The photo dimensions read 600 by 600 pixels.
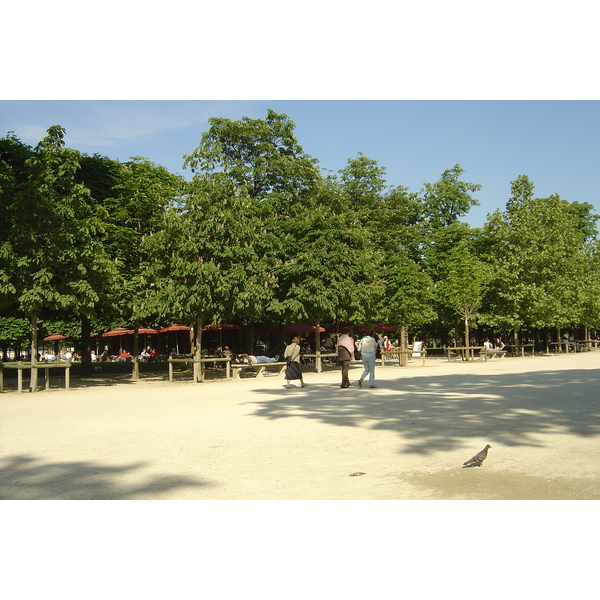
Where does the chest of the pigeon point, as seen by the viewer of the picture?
to the viewer's right

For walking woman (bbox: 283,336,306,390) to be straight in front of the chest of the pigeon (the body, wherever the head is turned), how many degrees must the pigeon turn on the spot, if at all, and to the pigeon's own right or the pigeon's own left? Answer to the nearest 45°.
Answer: approximately 135° to the pigeon's own left

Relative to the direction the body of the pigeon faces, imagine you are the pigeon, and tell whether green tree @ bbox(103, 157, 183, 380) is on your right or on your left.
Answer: on your left

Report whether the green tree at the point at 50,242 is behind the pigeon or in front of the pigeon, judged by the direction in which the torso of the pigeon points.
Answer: behind

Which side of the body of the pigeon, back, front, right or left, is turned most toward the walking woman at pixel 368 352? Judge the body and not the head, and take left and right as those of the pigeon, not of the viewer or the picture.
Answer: left

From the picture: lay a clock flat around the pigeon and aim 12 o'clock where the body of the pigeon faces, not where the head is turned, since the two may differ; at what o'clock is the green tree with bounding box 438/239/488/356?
The green tree is roughly at 9 o'clock from the pigeon.

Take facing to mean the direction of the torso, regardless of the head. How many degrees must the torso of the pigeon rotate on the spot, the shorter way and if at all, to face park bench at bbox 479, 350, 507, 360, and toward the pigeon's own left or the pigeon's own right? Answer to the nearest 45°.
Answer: approximately 90° to the pigeon's own left

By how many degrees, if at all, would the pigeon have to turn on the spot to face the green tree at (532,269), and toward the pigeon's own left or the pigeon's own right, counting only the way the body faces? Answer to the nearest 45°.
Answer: approximately 90° to the pigeon's own left

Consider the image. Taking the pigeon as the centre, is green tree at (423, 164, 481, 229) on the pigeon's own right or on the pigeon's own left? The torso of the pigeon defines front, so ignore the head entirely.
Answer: on the pigeon's own left

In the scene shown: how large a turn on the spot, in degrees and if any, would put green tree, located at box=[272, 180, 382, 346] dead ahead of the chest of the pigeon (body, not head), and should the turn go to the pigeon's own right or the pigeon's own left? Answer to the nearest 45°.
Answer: approximately 90° to the pigeon's own left
